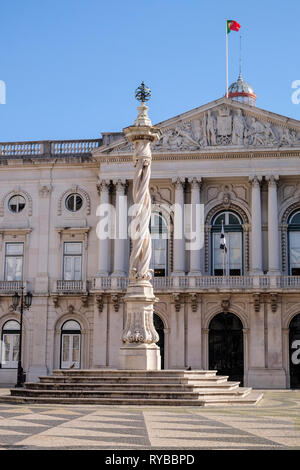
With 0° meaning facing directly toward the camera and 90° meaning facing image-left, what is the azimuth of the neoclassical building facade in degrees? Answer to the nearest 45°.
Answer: approximately 0°

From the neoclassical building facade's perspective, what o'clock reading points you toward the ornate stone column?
The ornate stone column is roughly at 12 o'clock from the neoclassical building facade.
